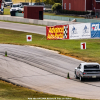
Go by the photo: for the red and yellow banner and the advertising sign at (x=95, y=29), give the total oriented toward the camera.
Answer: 2

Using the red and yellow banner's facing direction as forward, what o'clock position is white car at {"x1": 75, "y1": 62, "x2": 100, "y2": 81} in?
The white car is roughly at 12 o'clock from the red and yellow banner.

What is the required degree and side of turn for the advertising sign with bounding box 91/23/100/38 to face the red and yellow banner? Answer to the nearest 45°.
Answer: approximately 90° to its right

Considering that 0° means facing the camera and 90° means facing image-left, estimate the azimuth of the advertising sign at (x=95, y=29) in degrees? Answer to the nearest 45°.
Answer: approximately 0°

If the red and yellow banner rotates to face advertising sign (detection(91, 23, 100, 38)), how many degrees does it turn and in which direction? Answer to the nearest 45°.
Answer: approximately 90° to its left

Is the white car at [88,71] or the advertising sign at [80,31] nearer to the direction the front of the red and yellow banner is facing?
the white car

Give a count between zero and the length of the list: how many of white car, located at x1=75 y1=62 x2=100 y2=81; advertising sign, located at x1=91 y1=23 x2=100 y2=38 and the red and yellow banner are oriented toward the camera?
2

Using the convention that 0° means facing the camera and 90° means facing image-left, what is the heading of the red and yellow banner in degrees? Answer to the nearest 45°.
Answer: approximately 0°

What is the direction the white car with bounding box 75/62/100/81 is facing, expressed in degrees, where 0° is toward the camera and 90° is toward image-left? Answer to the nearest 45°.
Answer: approximately 135°

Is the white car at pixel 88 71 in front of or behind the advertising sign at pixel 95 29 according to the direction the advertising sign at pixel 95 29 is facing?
in front

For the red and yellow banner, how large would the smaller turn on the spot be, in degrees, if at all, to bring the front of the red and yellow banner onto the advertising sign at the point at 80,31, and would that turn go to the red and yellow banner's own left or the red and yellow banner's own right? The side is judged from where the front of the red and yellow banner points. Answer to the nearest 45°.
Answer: approximately 90° to the red and yellow banner's own left

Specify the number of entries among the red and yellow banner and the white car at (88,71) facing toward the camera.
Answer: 1
